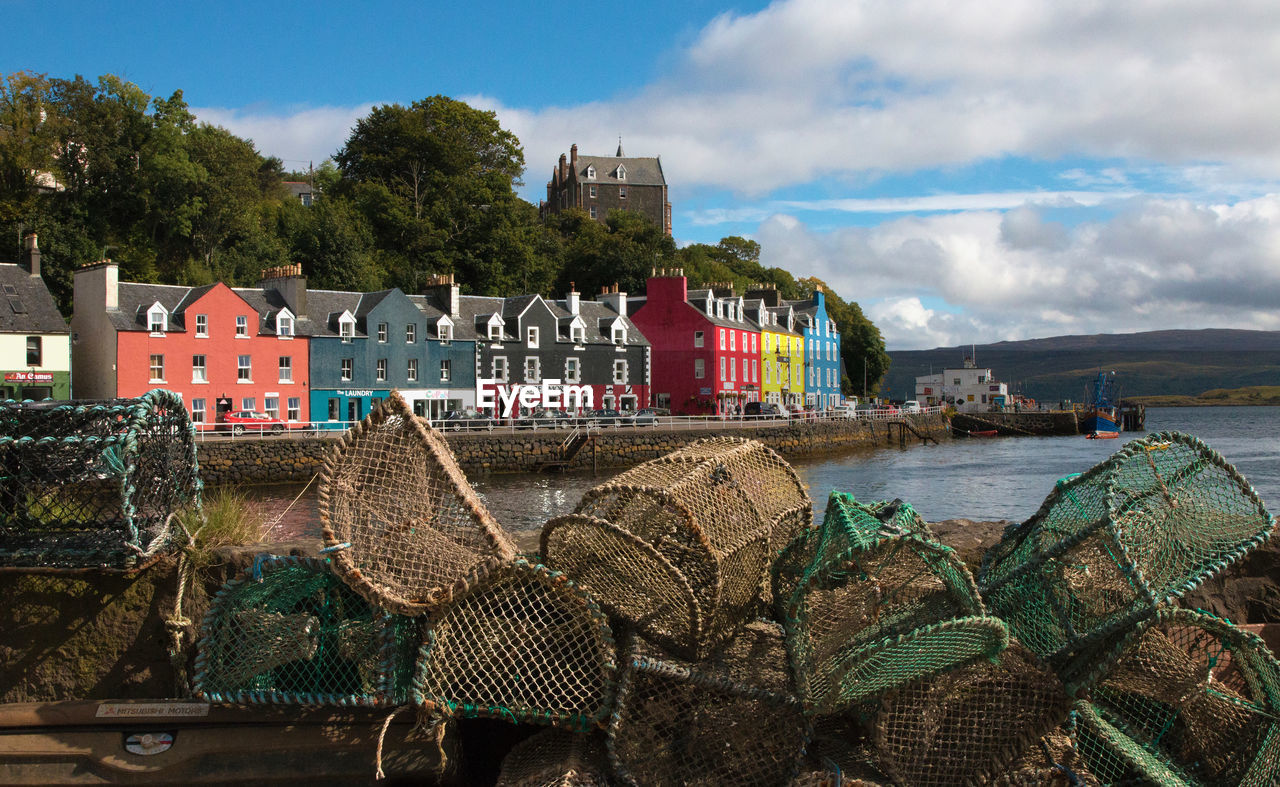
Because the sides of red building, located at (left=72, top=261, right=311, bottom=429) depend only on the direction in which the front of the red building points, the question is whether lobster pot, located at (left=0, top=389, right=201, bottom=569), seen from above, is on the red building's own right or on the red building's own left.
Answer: on the red building's own right
